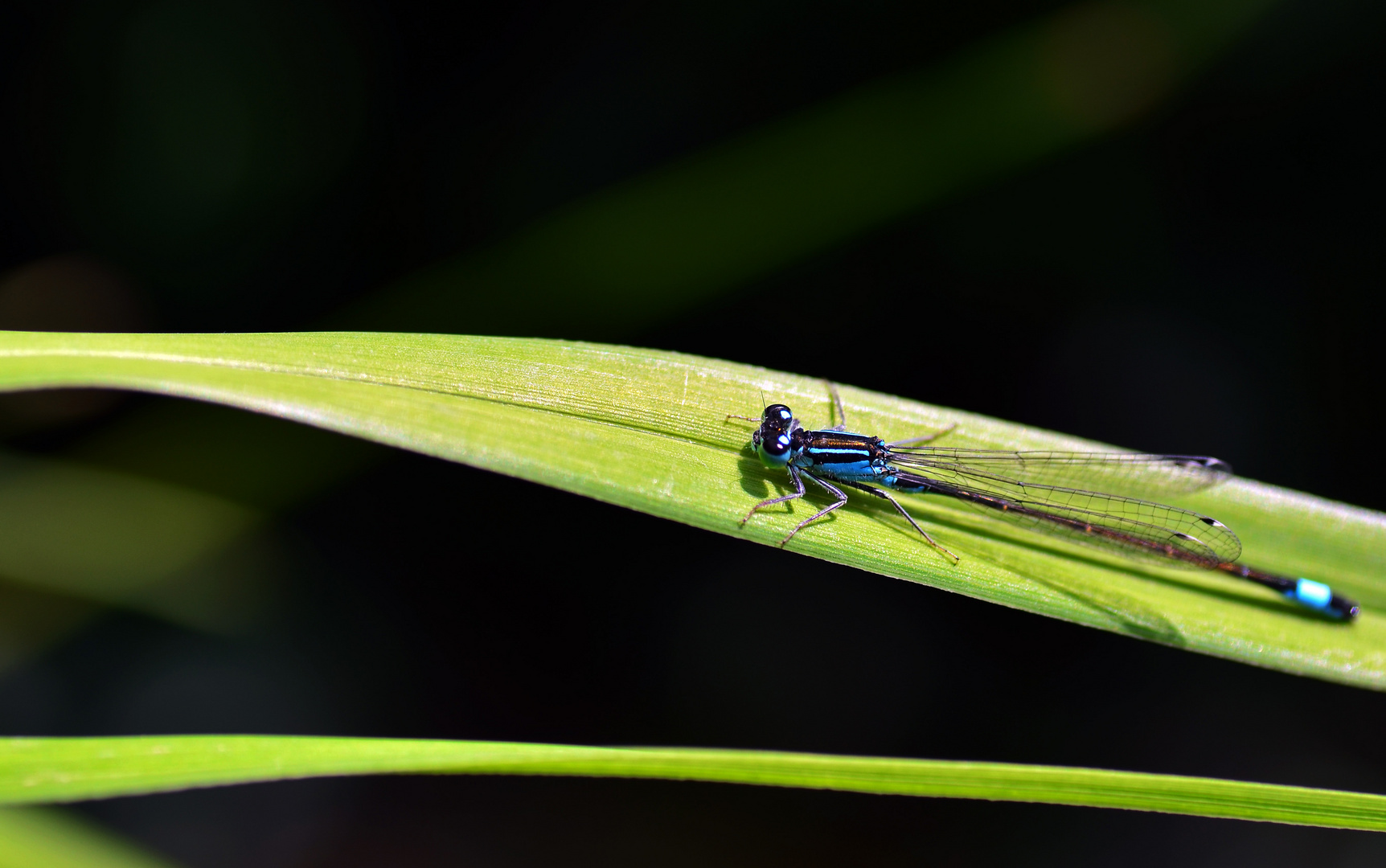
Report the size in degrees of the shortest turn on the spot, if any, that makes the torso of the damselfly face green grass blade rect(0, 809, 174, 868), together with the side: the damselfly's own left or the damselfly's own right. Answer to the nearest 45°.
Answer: approximately 45° to the damselfly's own left

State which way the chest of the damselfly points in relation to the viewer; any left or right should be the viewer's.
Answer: facing to the left of the viewer
